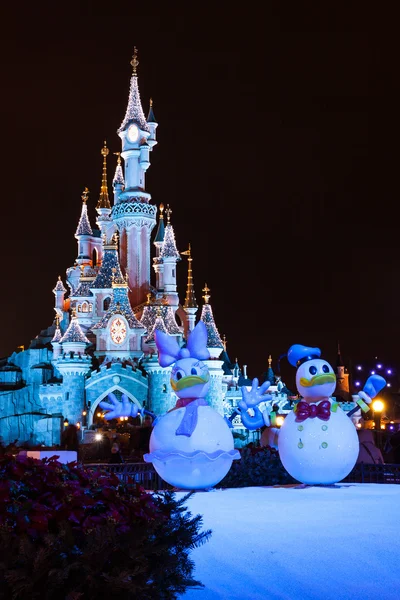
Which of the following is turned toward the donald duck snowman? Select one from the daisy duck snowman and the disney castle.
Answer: the disney castle

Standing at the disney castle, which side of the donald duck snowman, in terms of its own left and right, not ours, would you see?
back

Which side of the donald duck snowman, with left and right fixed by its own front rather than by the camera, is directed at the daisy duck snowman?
right

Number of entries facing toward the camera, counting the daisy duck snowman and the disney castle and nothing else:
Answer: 2

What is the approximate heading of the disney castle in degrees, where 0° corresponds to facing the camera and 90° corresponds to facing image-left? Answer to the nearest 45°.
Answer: approximately 0°

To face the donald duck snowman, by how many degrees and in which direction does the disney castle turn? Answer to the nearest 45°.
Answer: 0° — it already faces it

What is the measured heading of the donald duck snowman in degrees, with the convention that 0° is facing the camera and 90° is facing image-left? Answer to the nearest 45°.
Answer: approximately 0°
